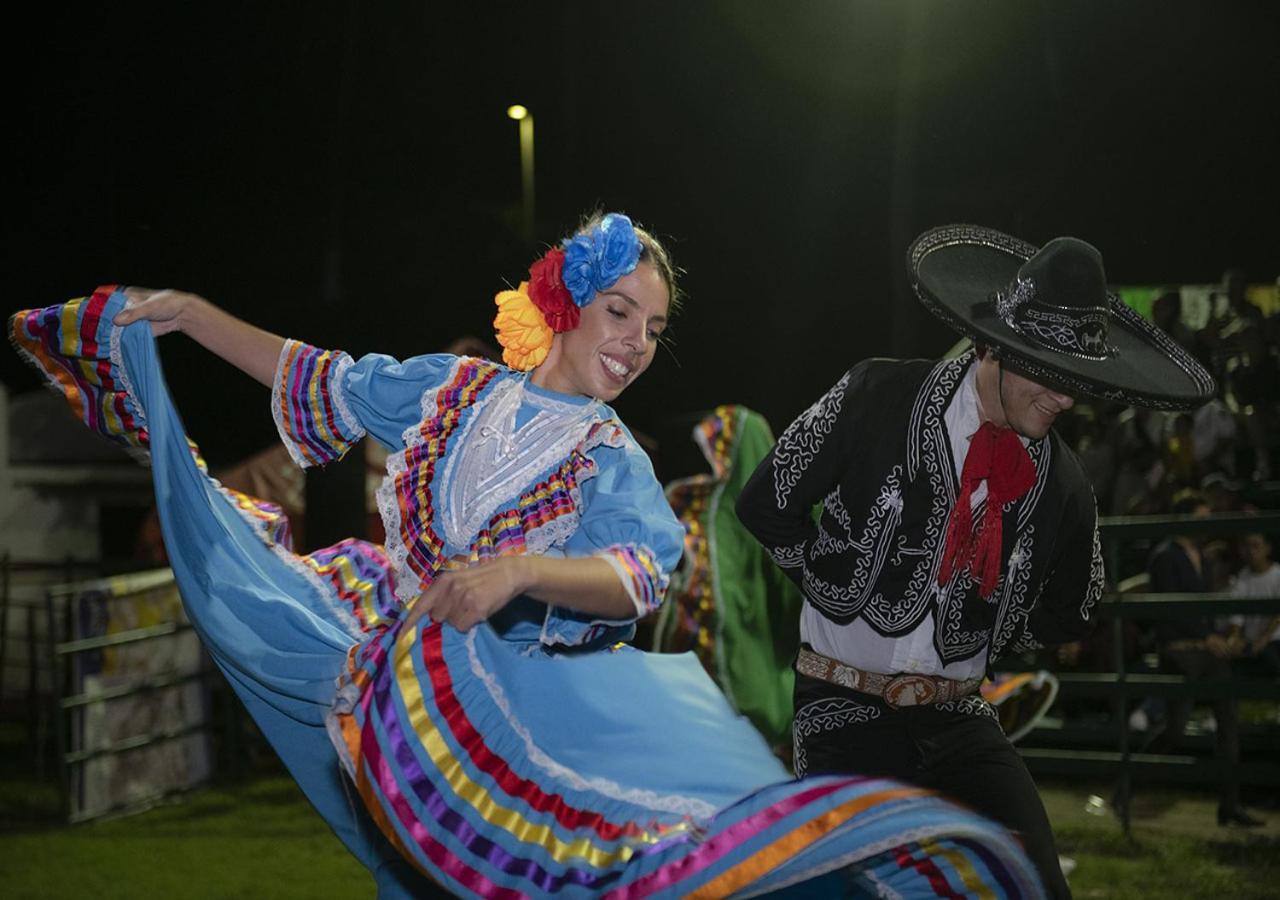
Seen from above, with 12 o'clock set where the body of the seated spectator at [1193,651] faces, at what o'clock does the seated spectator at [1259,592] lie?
the seated spectator at [1259,592] is roughly at 9 o'clock from the seated spectator at [1193,651].

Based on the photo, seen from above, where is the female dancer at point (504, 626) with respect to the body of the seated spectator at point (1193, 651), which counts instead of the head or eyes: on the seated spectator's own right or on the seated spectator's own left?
on the seated spectator's own right

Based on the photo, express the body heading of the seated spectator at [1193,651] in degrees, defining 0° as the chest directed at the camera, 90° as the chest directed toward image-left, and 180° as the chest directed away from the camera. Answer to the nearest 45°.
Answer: approximately 315°

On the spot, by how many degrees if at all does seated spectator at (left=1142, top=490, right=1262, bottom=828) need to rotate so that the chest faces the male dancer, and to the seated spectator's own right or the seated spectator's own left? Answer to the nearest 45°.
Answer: approximately 45° to the seated spectator's own right

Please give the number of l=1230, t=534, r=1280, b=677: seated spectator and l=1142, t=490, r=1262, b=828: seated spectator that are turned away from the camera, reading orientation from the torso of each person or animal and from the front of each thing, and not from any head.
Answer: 0

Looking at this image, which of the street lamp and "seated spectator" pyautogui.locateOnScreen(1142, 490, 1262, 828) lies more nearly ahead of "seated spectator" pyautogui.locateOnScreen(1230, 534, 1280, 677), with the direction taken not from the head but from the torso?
the seated spectator

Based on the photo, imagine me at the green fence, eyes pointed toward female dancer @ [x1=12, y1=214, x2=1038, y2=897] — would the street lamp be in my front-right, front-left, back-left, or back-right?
back-right
